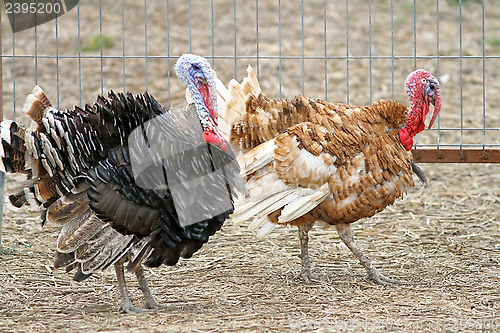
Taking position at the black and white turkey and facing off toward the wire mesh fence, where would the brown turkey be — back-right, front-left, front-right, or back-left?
front-right

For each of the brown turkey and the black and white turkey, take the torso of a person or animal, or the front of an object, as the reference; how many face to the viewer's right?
2

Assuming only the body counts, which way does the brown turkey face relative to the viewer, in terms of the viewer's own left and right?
facing to the right of the viewer

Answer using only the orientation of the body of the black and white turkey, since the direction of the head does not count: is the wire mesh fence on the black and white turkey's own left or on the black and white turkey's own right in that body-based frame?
on the black and white turkey's own left

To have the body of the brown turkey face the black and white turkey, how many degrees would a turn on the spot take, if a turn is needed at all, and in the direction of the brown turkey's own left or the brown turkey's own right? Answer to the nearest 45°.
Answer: approximately 135° to the brown turkey's own right

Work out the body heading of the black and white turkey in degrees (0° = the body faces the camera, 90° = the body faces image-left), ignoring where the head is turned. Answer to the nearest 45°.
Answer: approximately 270°

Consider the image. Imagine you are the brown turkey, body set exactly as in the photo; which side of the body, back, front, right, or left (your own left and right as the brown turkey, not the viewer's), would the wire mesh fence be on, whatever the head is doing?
left

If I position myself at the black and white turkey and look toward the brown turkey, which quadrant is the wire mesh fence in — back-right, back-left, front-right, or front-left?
front-left
